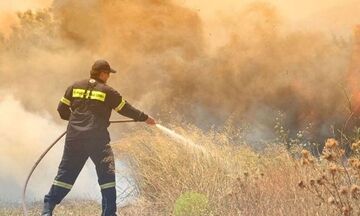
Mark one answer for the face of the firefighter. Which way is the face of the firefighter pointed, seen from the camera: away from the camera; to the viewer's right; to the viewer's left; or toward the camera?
to the viewer's right

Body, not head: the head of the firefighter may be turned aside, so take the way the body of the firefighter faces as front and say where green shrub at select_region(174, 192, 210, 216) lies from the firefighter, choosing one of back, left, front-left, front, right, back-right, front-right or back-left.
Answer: front-right

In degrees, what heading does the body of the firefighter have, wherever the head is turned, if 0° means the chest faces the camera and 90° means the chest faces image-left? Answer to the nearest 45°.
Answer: approximately 225°
